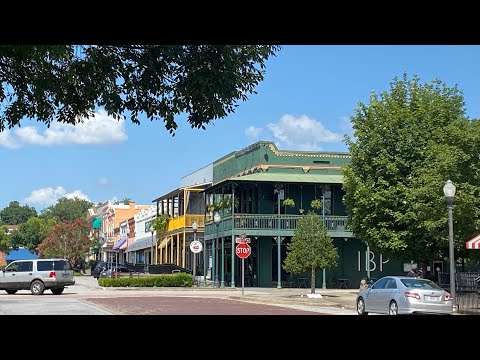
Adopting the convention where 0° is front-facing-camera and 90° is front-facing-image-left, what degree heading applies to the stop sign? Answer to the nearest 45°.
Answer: approximately 0°

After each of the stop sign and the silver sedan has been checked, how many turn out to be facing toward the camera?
1

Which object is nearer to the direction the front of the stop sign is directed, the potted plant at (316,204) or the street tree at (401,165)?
the street tree

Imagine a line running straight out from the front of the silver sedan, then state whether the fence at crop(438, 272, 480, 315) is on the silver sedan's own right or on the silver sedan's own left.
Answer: on the silver sedan's own right

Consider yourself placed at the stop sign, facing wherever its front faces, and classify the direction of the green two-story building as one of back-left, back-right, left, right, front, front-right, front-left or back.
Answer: back

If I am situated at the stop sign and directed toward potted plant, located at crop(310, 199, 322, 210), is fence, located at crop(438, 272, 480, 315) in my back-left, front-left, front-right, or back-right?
back-right

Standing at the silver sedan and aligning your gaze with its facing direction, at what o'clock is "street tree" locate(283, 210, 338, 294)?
The street tree is roughly at 1 o'clock from the silver sedan.

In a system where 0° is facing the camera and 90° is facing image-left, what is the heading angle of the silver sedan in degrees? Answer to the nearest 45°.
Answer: approximately 135°

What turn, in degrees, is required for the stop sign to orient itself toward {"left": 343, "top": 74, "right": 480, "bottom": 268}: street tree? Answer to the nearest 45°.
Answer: approximately 45° to its left
